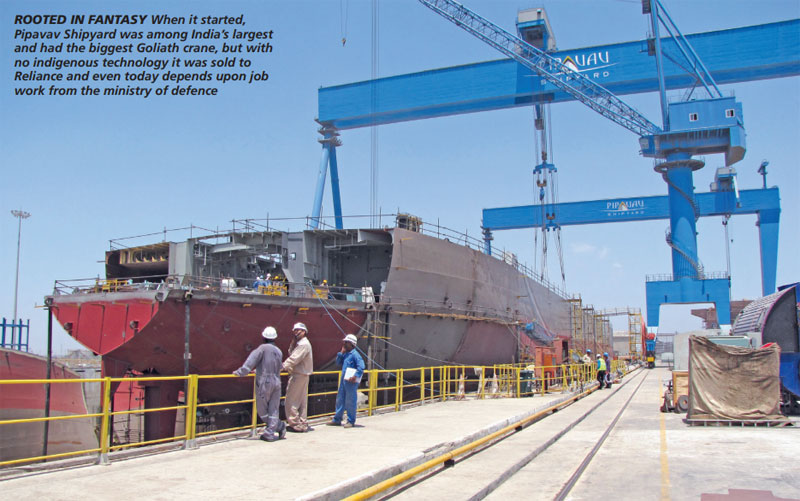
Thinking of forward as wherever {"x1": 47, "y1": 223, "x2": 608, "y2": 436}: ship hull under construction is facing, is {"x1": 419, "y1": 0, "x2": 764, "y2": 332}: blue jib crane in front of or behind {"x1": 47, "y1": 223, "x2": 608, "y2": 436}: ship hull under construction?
in front

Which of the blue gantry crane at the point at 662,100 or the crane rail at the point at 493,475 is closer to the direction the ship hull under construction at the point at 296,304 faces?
the blue gantry crane

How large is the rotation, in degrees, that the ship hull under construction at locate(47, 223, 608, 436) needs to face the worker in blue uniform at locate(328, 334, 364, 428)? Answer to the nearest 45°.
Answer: approximately 135° to its right

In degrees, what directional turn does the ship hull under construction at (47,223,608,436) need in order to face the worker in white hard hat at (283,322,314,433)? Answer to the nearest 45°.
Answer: approximately 135° to its right

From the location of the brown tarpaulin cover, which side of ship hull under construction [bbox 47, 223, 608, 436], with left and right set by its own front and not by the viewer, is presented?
right

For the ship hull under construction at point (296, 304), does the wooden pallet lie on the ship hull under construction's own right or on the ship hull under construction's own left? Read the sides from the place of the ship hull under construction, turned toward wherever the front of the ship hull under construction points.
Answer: on the ship hull under construction's own right

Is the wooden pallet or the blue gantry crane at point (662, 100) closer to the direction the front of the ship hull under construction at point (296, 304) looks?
the blue gantry crane

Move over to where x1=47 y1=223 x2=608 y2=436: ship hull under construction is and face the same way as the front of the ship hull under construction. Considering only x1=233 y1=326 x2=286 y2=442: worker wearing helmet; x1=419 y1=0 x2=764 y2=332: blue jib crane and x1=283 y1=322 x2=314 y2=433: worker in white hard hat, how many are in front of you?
1

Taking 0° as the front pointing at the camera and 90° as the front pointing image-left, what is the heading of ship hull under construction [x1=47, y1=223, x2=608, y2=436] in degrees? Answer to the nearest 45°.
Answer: approximately 225°
